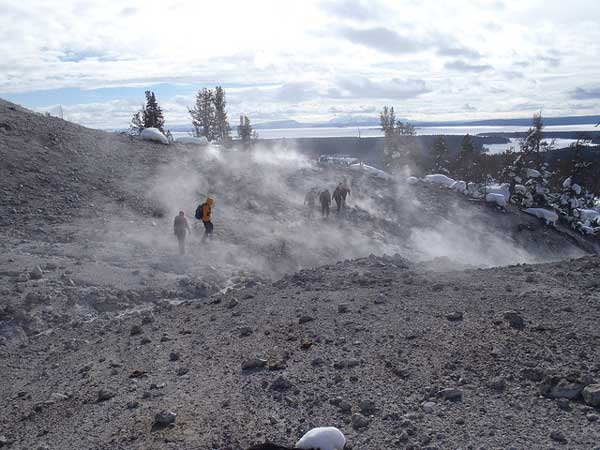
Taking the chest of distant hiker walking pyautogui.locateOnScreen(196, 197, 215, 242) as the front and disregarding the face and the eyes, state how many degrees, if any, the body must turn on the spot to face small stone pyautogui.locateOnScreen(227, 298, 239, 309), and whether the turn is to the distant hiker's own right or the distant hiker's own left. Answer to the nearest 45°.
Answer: approximately 90° to the distant hiker's own right

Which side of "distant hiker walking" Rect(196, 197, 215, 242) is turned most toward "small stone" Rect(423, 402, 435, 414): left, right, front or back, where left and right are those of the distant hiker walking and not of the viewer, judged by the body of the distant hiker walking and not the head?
right

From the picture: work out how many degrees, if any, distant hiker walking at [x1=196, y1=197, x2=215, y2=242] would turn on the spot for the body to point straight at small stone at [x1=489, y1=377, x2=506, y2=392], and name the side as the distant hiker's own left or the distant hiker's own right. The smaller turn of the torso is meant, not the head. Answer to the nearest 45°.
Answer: approximately 90° to the distant hiker's own right

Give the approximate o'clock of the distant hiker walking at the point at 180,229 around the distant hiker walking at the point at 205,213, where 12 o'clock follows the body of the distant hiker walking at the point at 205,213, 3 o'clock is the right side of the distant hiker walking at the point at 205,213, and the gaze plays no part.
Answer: the distant hiker walking at the point at 180,229 is roughly at 4 o'clock from the distant hiker walking at the point at 205,213.

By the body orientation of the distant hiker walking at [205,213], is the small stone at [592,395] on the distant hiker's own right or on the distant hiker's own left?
on the distant hiker's own right

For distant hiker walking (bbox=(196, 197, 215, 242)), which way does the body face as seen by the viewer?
to the viewer's right

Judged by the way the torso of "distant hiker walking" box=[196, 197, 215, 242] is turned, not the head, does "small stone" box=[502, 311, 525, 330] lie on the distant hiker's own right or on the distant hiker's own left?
on the distant hiker's own right

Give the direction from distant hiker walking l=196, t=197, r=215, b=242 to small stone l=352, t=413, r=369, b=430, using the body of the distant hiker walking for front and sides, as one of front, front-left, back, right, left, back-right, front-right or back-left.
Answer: right

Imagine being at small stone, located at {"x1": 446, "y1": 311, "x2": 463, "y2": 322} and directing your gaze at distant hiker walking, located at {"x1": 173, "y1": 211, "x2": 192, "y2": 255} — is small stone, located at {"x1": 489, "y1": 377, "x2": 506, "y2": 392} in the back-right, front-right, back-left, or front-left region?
back-left

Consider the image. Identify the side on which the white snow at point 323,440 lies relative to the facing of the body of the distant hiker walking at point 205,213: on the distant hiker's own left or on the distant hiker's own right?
on the distant hiker's own right

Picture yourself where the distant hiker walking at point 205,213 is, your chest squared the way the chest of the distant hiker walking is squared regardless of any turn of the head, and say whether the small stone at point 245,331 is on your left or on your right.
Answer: on your right

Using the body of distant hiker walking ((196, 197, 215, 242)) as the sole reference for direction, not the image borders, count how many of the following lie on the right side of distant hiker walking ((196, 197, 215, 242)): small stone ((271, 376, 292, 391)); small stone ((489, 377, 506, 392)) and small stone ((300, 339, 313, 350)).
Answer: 3
